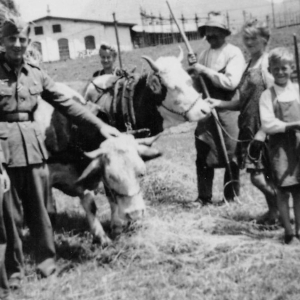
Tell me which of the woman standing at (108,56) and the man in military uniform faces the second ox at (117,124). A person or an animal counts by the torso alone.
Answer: the woman standing

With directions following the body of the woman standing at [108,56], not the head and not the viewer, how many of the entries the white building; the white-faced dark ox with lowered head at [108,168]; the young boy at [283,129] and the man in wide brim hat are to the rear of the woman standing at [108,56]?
1

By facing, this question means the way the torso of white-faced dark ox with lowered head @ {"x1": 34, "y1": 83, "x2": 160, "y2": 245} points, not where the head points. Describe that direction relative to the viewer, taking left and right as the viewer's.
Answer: facing the viewer and to the right of the viewer

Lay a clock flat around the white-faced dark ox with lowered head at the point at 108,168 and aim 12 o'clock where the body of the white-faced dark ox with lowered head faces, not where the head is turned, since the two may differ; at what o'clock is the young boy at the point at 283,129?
The young boy is roughly at 11 o'clock from the white-faced dark ox with lowered head.

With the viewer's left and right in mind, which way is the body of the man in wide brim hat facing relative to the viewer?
facing the viewer and to the left of the viewer

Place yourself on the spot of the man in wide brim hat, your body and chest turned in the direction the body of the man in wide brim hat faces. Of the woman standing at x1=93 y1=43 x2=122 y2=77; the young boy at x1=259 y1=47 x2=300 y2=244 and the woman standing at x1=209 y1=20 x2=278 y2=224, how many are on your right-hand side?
1

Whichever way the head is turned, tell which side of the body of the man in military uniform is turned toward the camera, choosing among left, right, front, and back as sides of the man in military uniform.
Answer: front

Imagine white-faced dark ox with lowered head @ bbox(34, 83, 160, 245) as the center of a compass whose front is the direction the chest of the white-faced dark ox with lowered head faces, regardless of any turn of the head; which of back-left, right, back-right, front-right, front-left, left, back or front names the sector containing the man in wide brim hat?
left

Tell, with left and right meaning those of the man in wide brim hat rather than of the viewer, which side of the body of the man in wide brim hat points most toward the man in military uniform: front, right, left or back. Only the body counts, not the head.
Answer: front

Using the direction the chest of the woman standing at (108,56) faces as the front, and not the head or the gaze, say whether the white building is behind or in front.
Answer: behind

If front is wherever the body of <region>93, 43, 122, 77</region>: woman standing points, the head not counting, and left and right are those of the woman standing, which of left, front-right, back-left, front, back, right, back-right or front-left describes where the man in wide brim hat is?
front-left

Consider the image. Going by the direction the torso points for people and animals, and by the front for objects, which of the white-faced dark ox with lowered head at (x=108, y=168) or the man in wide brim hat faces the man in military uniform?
the man in wide brim hat

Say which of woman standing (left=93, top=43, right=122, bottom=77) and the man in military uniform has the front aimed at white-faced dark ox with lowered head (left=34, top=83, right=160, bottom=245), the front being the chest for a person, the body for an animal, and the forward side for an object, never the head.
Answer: the woman standing

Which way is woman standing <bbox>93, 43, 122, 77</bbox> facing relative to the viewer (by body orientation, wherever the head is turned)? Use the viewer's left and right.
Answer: facing the viewer

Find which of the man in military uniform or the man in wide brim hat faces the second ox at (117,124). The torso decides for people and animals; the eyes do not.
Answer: the man in wide brim hat

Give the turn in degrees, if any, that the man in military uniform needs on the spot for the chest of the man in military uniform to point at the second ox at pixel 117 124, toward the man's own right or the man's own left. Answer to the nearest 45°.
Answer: approximately 135° to the man's own left

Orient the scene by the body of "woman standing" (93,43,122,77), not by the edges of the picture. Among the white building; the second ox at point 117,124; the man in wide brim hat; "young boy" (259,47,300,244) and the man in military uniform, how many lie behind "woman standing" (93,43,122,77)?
1
